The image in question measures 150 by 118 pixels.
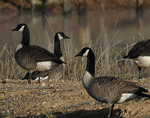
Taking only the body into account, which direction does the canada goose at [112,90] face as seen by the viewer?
to the viewer's left

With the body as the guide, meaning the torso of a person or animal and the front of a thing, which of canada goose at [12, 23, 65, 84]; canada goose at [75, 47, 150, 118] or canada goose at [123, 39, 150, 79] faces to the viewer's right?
canada goose at [123, 39, 150, 79]

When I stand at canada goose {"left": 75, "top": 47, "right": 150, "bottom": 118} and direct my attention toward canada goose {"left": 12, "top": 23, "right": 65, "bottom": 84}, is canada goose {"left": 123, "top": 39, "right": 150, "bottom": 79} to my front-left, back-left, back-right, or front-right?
front-right

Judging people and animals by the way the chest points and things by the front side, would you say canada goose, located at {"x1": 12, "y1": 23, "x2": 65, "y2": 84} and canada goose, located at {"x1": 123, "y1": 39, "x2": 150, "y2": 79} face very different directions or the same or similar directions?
very different directions

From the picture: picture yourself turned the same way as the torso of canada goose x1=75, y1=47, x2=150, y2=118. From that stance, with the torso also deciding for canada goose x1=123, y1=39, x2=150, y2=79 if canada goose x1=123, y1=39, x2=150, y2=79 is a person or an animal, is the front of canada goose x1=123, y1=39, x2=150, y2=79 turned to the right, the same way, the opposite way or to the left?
the opposite way

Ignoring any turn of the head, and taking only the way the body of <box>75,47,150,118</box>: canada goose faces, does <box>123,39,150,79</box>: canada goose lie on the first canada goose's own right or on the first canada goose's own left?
on the first canada goose's own right

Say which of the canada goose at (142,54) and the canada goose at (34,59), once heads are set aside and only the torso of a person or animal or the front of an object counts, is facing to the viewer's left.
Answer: the canada goose at (34,59)

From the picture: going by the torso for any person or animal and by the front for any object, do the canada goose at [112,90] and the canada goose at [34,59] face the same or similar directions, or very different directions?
same or similar directions

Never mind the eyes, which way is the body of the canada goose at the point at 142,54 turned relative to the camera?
to the viewer's right

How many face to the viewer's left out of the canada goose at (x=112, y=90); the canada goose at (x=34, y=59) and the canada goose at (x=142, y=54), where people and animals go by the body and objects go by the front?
2

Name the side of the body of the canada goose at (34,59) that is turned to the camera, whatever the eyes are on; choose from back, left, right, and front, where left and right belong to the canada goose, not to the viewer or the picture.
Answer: left

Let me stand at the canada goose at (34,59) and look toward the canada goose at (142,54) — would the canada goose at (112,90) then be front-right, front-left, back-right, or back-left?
front-right

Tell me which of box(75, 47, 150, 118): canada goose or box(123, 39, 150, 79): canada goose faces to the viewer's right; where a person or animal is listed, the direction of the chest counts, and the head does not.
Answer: box(123, 39, 150, 79): canada goose

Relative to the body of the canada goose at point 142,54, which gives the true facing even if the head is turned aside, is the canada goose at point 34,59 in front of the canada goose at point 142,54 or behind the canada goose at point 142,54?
behind
